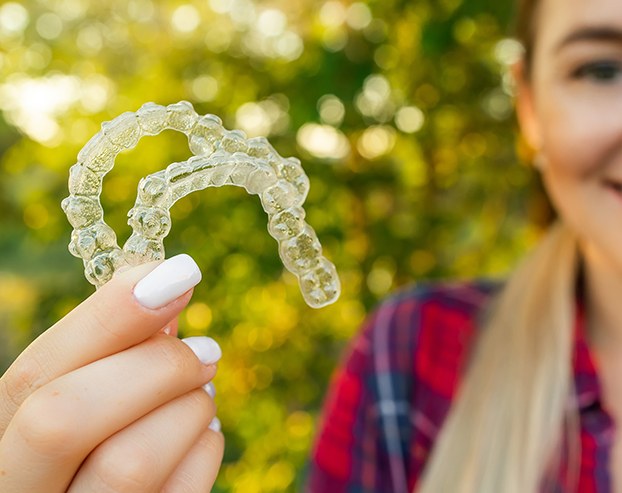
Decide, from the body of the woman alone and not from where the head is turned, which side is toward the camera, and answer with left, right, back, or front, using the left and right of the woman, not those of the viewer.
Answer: front
